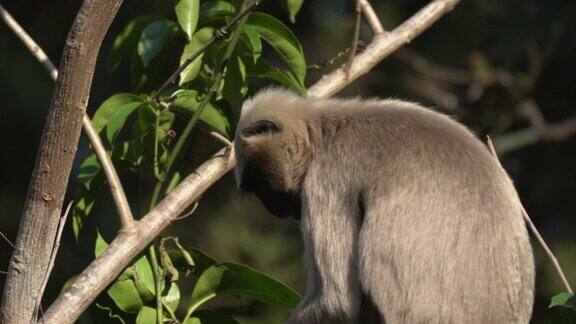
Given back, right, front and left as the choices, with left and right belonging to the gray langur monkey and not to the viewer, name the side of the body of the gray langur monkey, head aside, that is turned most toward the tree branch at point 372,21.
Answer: right

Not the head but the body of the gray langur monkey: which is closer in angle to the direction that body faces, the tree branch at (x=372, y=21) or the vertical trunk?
the vertical trunk

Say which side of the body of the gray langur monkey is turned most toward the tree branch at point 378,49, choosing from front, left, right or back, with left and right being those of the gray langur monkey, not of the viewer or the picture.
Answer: right

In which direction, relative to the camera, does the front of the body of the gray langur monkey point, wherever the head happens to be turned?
to the viewer's left
